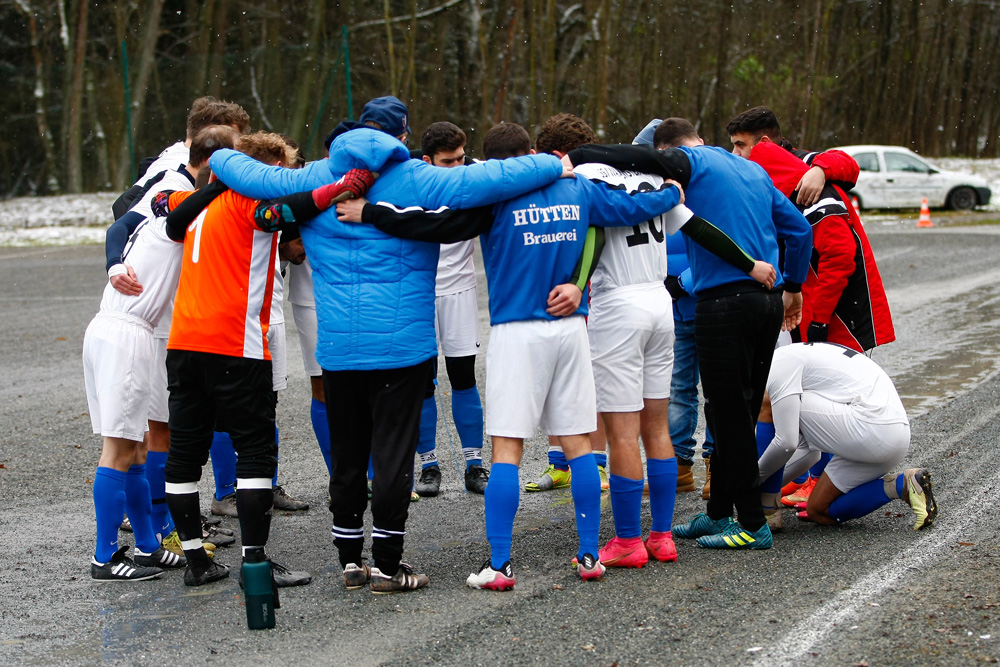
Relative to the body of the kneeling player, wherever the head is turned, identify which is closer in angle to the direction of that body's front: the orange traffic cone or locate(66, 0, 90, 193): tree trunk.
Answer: the tree trunk

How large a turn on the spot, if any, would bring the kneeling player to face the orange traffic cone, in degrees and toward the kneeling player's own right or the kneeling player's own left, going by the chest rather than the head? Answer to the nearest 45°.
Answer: approximately 90° to the kneeling player's own right

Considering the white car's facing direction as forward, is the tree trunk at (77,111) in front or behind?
behind

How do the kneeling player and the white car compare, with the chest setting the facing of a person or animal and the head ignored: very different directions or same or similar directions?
very different directions

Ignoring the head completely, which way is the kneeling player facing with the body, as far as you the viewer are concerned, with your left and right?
facing to the left of the viewer

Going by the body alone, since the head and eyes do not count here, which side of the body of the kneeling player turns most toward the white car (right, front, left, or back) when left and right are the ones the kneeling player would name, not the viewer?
right

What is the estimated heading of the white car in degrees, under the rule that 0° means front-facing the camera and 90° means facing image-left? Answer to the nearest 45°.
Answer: approximately 270°

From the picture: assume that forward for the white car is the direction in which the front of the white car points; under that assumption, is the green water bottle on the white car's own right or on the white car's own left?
on the white car's own right

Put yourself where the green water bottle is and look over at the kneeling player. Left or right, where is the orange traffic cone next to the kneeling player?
left

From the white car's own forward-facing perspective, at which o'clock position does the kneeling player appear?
The kneeling player is roughly at 3 o'clock from the white car.

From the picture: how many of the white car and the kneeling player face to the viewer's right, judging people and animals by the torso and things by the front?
1

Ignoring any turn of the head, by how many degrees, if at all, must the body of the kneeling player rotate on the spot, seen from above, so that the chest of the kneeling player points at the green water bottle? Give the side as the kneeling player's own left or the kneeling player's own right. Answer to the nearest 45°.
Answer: approximately 45° to the kneeling player's own left

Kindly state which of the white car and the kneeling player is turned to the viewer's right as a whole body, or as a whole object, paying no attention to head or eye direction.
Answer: the white car
